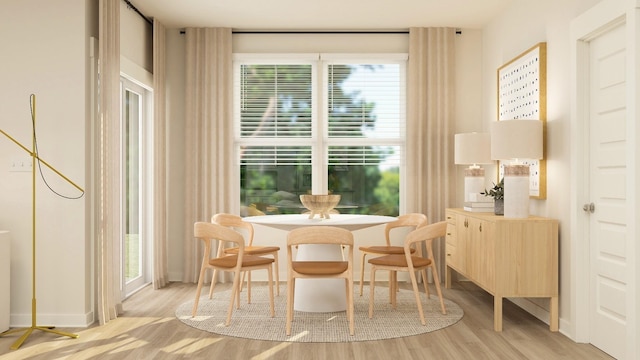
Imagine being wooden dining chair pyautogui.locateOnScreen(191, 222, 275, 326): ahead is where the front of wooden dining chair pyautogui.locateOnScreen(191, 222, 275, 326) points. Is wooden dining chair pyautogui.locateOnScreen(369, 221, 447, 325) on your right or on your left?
on your right

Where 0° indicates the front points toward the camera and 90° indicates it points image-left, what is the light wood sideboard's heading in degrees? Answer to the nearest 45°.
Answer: approximately 90°

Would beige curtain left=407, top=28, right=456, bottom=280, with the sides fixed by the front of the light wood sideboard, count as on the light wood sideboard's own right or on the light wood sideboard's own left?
on the light wood sideboard's own right

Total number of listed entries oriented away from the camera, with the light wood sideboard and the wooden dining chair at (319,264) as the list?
1

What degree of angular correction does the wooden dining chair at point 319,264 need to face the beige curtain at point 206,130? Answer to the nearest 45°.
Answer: approximately 45° to its left

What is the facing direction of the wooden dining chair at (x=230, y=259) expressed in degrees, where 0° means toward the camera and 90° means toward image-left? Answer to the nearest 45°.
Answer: approximately 225°

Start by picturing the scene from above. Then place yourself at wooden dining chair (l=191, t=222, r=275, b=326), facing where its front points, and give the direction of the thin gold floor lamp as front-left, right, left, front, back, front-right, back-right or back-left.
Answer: back-left

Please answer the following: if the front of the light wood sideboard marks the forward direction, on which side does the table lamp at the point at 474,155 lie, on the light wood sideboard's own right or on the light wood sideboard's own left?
on the light wood sideboard's own right

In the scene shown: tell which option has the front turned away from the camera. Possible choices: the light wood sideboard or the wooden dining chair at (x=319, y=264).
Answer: the wooden dining chair

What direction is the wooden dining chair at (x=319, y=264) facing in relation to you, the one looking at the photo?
facing away from the viewer

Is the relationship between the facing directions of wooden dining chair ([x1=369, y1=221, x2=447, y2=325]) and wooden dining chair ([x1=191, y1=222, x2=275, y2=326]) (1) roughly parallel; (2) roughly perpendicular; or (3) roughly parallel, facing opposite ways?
roughly perpendicular

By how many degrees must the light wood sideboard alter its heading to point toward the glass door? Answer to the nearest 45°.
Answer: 0° — it already faces it
